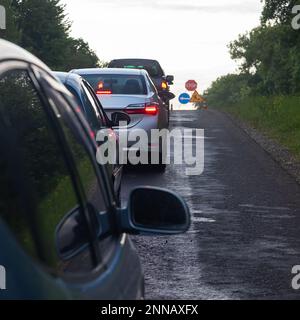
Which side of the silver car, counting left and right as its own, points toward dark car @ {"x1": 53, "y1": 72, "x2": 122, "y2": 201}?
back

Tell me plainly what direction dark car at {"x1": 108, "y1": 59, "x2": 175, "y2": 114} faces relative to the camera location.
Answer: facing away from the viewer

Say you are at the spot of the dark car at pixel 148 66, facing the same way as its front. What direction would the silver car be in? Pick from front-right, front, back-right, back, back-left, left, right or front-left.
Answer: back

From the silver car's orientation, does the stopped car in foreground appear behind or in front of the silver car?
behind

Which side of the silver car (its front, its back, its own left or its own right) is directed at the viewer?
back

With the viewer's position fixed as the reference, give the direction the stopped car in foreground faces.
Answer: facing away from the viewer and to the right of the viewer

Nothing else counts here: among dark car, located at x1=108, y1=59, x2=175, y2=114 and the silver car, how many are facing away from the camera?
2

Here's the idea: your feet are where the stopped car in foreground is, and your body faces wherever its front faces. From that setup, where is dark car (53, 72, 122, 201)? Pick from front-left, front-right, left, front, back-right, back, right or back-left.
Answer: front-left

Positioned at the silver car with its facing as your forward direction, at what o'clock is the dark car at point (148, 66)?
The dark car is roughly at 12 o'clock from the silver car.

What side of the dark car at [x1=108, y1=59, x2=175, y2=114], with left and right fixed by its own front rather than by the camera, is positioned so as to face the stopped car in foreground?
back

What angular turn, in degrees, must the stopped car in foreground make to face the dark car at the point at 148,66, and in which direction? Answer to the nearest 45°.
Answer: approximately 45° to its left

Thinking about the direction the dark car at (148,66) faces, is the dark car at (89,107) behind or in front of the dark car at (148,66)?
behind
